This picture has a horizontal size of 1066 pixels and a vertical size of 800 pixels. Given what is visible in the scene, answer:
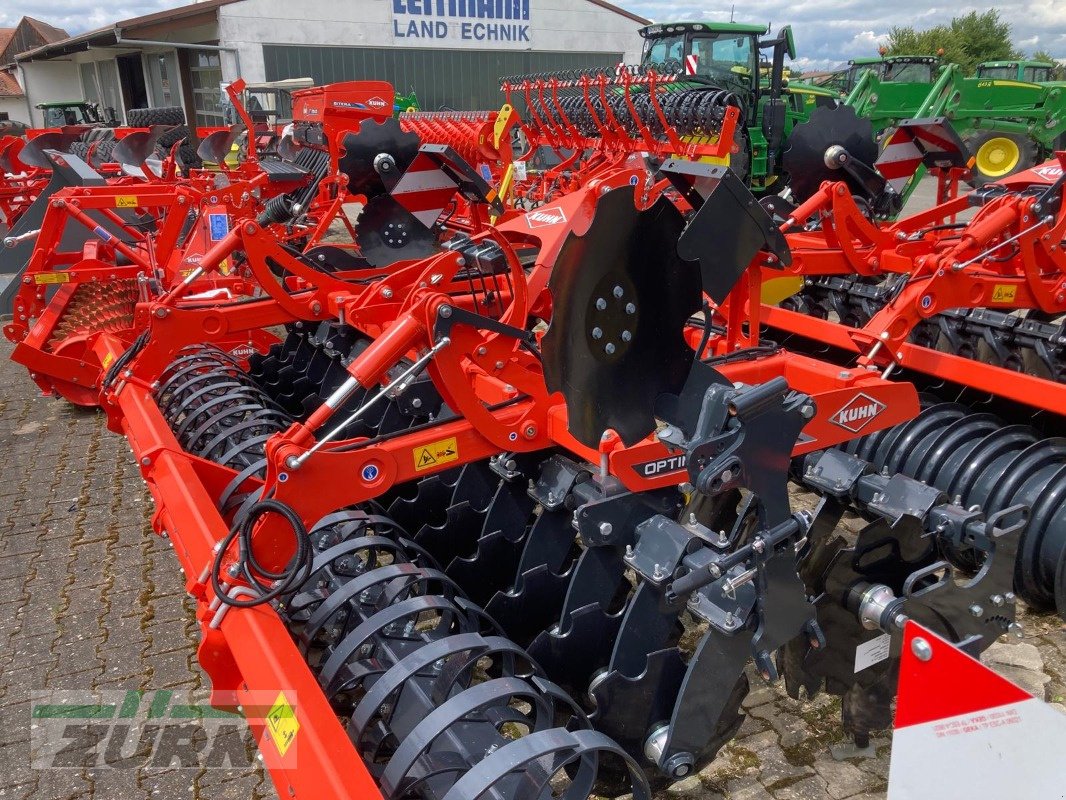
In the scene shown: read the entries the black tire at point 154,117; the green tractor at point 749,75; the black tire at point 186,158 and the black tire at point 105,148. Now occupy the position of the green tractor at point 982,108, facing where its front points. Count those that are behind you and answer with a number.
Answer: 0

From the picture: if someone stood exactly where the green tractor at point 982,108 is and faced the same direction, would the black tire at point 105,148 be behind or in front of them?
in front

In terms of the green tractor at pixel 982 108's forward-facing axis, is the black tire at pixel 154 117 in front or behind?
in front

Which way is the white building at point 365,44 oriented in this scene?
toward the camera

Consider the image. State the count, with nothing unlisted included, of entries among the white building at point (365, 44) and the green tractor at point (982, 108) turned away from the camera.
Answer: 0

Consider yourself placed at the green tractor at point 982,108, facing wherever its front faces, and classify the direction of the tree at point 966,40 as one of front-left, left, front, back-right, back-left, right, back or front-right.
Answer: back-right

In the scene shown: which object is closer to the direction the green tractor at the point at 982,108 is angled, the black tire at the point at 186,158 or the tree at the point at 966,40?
the black tire

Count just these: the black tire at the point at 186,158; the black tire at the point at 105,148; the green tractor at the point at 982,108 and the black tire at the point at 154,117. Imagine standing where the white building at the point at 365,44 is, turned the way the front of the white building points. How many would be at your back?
0

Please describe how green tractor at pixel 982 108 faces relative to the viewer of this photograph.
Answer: facing the viewer and to the left of the viewer

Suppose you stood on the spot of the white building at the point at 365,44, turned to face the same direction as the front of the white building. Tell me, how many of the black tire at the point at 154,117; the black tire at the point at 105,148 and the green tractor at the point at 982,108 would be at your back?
0

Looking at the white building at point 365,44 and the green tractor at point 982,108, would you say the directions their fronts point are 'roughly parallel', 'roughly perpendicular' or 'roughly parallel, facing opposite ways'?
roughly perpendicular

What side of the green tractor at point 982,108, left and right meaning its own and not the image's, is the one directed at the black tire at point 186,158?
front

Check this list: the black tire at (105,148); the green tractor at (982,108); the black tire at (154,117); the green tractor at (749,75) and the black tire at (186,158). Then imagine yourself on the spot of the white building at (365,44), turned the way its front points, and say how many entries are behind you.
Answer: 0

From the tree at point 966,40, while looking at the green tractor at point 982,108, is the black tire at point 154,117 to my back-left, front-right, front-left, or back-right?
front-right

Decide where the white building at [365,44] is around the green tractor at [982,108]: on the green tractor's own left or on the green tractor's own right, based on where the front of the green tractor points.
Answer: on the green tractor's own right

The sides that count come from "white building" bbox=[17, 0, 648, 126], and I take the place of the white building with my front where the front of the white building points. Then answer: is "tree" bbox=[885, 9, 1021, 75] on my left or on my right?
on my left

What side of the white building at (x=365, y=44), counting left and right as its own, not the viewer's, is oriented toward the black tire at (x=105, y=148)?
front
